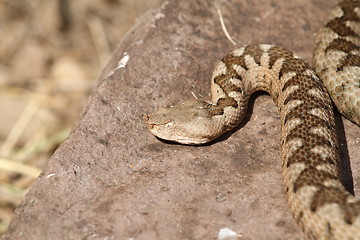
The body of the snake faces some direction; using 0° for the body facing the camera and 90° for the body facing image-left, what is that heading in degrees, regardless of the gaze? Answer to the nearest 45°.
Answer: approximately 90°
